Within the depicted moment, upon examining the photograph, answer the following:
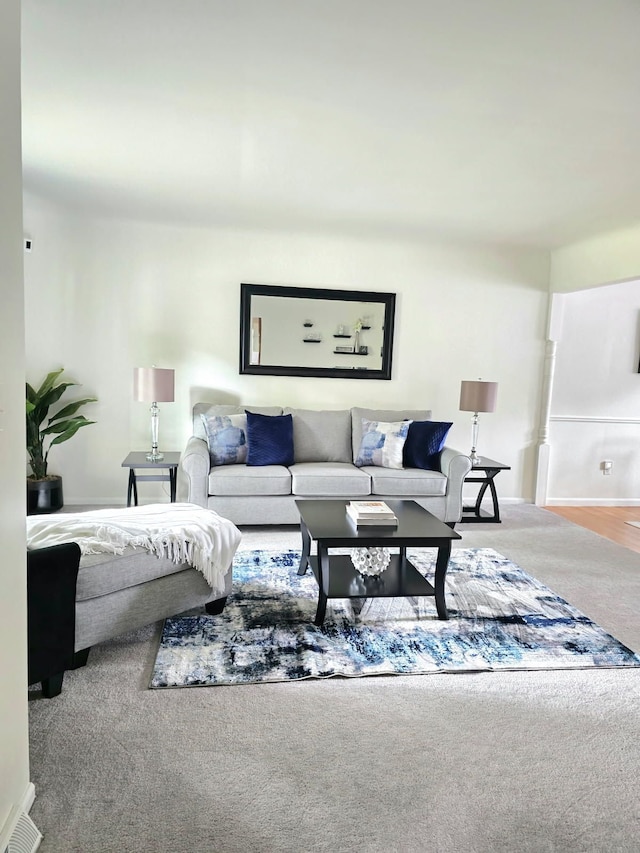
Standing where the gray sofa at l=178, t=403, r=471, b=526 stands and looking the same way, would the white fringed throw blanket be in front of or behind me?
in front

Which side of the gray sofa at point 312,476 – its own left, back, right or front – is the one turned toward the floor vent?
front

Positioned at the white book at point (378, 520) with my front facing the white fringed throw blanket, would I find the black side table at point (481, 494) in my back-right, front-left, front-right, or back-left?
back-right

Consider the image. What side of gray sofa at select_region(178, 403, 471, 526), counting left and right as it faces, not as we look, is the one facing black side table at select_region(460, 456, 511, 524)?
left

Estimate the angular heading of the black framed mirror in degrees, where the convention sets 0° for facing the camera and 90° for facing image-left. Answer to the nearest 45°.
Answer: approximately 0°

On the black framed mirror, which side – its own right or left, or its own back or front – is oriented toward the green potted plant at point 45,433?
right

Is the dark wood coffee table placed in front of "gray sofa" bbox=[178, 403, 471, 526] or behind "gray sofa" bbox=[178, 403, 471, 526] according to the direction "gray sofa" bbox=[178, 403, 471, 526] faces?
in front

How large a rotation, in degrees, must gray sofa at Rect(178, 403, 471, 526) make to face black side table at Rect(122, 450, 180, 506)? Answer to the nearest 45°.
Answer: approximately 90° to its right

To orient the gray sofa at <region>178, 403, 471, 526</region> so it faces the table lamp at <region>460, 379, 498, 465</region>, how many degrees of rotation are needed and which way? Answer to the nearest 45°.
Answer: approximately 90° to its left

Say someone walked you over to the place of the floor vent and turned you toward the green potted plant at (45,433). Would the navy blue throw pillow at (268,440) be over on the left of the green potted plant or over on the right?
right

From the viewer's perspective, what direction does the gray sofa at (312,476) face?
toward the camera
